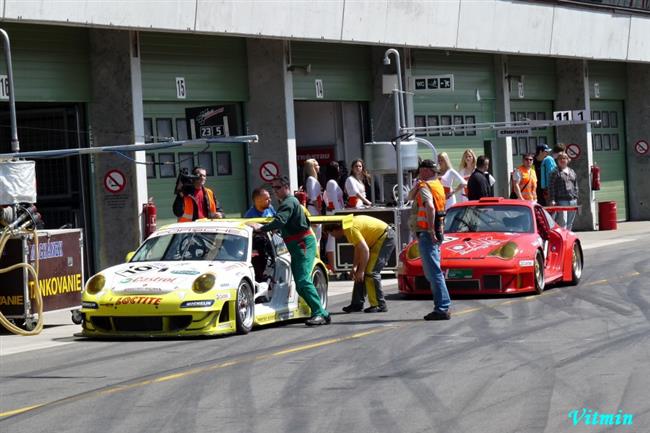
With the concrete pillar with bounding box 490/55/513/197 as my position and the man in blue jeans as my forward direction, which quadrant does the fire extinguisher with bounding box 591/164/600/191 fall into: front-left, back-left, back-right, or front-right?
back-left

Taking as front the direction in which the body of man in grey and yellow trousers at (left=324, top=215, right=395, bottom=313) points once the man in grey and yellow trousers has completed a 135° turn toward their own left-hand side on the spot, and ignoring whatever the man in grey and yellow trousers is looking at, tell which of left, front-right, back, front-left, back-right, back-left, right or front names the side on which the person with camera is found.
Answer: back

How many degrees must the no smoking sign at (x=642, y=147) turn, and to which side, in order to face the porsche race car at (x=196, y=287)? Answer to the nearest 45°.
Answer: approximately 90° to its right

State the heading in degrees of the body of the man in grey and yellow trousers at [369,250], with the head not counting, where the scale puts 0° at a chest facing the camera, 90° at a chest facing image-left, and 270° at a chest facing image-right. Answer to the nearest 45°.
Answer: approximately 90°

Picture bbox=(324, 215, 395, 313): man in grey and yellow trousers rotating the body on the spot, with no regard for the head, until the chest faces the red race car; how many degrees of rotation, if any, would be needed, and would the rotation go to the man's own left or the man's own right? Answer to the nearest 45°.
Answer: approximately 135° to the man's own right

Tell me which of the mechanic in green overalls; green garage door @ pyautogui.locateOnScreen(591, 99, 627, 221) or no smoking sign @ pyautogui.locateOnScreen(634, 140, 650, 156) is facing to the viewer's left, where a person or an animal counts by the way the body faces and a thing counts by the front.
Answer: the mechanic in green overalls

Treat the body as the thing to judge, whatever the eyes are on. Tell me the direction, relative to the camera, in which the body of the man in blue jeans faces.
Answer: to the viewer's left

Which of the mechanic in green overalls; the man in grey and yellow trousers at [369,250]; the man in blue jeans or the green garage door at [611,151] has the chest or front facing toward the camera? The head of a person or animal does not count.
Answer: the green garage door

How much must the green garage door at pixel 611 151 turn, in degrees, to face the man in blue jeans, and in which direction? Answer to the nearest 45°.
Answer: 0° — it already faces them

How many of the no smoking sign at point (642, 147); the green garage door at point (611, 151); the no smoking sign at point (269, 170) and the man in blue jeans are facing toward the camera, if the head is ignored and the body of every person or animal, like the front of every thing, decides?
3

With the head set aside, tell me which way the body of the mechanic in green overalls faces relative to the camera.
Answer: to the viewer's left

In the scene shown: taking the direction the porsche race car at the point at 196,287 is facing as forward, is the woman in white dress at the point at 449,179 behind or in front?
behind
